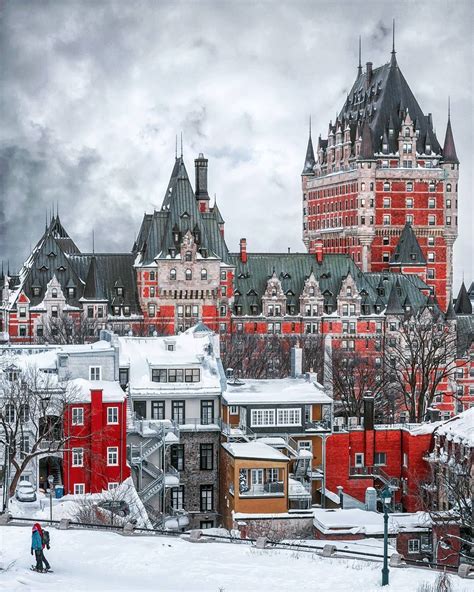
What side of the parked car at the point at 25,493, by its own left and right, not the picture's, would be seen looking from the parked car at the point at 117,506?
left

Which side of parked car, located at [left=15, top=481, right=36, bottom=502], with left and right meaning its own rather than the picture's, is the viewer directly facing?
front
